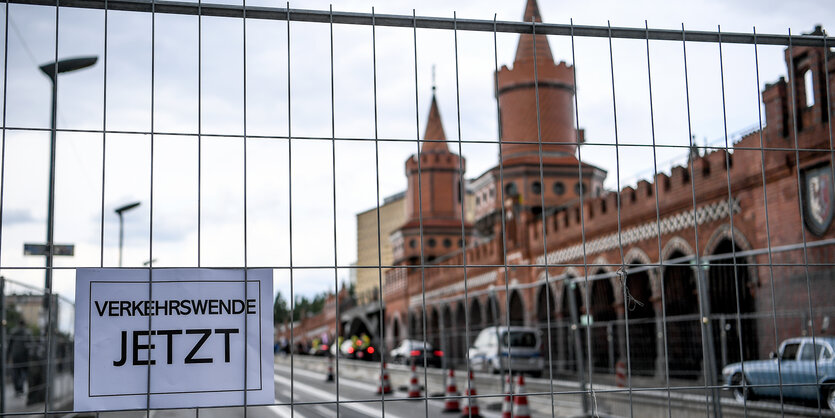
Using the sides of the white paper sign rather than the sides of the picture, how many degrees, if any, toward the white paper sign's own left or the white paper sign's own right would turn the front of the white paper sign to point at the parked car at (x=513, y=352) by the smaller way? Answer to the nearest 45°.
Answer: approximately 135° to the white paper sign's own left

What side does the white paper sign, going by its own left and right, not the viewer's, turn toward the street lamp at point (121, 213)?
back

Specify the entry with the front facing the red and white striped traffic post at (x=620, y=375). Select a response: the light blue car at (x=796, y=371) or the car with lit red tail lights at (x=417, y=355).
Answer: the light blue car at (x=796, y=371)

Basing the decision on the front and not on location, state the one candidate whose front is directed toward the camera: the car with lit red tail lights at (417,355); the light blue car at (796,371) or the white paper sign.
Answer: the white paper sign

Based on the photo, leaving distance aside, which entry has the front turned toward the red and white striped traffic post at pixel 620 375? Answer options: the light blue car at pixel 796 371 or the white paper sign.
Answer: the light blue car

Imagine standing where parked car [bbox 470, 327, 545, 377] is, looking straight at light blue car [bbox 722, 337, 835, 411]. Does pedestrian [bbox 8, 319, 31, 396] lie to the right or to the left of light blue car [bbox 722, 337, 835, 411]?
right

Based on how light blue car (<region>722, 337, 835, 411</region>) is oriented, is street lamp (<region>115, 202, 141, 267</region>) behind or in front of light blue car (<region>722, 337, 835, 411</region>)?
in front

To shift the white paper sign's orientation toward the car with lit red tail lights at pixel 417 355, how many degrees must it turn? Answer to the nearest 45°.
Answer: approximately 180°

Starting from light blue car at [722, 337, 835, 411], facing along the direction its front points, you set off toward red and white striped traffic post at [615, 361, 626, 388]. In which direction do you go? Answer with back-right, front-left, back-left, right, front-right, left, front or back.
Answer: front

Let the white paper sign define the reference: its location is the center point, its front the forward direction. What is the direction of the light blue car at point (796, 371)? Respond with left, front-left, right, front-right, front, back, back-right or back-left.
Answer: back-left

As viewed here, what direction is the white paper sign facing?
toward the camera
